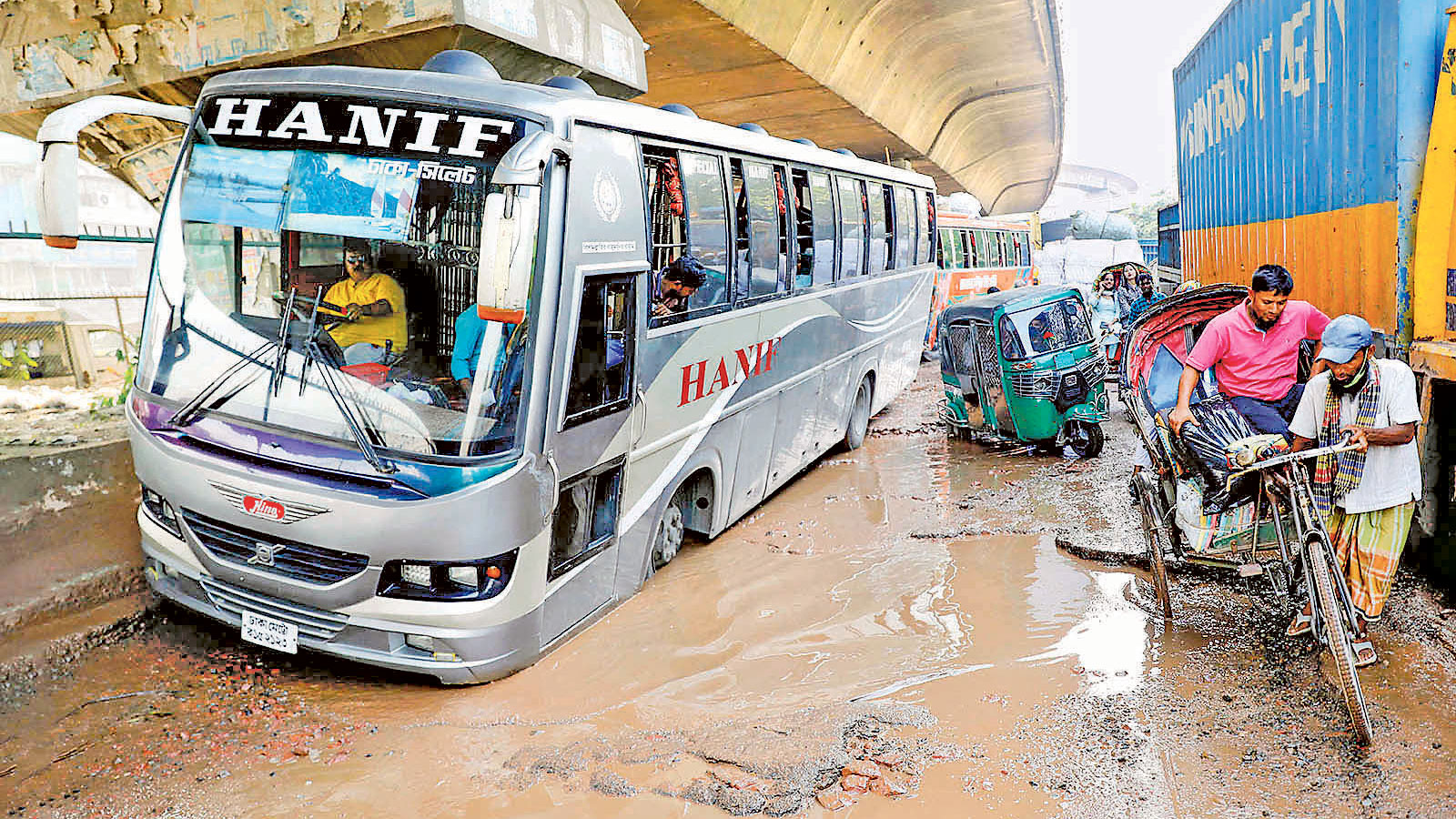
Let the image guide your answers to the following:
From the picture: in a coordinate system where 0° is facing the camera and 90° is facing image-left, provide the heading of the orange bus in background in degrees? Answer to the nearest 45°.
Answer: approximately 45°

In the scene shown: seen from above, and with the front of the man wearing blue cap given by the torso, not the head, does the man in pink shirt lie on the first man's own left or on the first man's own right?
on the first man's own right

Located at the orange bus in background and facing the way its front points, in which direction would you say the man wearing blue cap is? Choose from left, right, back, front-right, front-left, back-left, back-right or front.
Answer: front-left

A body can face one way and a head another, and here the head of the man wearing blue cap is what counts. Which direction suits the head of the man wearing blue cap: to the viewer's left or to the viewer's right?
to the viewer's left

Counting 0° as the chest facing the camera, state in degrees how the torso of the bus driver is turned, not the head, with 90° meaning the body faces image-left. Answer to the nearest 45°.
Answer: approximately 45°

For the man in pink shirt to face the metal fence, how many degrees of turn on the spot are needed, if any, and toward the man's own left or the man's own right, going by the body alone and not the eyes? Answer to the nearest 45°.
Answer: approximately 90° to the man's own right

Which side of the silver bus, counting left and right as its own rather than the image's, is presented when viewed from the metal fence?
right
